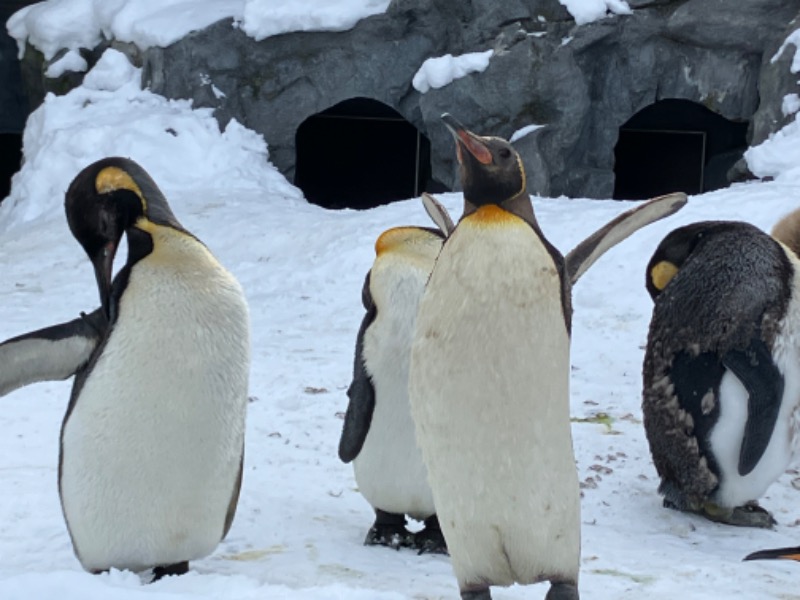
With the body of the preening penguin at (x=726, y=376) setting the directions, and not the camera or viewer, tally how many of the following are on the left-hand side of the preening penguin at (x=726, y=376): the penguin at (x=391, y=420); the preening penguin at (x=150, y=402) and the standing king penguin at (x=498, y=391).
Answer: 0

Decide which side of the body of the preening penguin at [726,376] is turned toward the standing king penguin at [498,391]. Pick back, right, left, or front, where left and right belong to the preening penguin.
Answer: right

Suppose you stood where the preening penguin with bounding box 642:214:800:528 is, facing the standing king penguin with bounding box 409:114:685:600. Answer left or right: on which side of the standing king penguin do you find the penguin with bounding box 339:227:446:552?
right

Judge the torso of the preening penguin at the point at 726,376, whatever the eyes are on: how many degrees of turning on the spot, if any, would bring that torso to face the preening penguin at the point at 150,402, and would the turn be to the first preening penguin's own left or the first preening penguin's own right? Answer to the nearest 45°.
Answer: approximately 135° to the first preening penguin's own right

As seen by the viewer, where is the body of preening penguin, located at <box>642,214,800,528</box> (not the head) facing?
to the viewer's right

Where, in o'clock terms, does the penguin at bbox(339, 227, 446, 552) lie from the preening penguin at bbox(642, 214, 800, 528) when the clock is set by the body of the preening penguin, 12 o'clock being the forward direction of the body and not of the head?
The penguin is roughly at 5 o'clock from the preening penguin.
